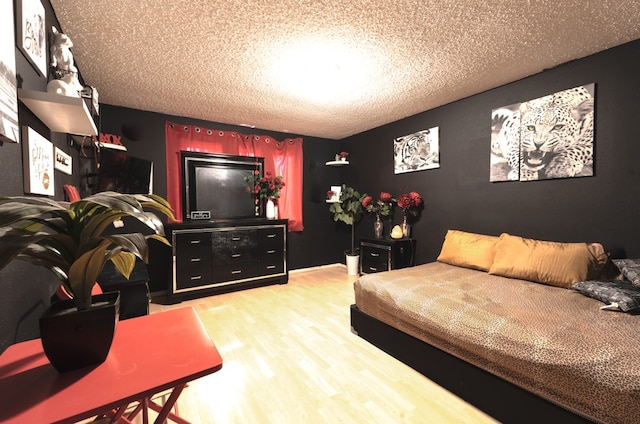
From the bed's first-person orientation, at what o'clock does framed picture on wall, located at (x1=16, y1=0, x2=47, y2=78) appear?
The framed picture on wall is roughly at 12 o'clock from the bed.

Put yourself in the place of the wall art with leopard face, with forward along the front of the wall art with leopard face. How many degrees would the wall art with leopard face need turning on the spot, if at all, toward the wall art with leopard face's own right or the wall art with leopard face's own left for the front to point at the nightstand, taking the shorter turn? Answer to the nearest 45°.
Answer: approximately 45° to the wall art with leopard face's own right

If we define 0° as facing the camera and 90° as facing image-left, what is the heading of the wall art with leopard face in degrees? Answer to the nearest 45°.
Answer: approximately 45°

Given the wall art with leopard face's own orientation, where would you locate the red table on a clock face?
The red table is roughly at 11 o'clock from the wall art with leopard face.

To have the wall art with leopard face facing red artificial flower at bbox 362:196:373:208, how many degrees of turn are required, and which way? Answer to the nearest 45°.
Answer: approximately 45° to its right

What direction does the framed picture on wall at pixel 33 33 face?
to the viewer's right

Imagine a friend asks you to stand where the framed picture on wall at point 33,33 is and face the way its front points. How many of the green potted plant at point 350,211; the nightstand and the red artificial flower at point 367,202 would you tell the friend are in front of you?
3

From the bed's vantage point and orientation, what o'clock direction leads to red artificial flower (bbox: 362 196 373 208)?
The red artificial flower is roughly at 3 o'clock from the bed.

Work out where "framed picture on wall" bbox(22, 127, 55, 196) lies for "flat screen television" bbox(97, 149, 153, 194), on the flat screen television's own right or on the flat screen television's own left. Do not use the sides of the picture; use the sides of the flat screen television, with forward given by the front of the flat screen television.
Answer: on the flat screen television's own right
